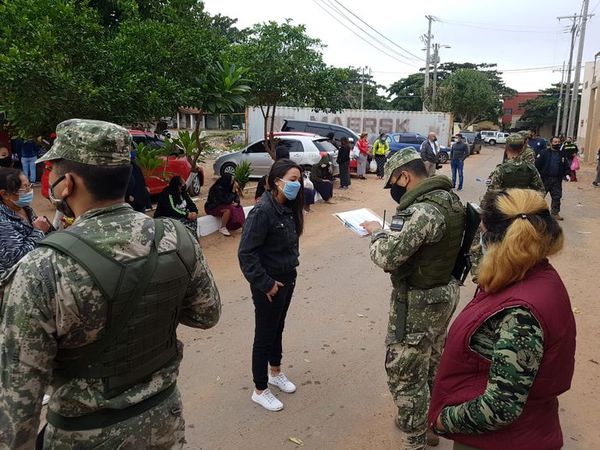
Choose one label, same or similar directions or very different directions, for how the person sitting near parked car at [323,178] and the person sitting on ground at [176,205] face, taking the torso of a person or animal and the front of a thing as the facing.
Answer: same or similar directions

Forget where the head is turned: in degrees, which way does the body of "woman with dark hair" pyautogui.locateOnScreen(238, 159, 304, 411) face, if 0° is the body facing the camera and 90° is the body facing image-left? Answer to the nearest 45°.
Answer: approximately 315°

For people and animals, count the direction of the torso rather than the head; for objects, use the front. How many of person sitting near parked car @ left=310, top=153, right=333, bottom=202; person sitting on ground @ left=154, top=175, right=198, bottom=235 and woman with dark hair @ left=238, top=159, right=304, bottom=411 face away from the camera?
0

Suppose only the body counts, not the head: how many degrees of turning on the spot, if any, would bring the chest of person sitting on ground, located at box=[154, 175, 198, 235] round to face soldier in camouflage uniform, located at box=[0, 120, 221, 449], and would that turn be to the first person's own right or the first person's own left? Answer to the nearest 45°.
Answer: approximately 45° to the first person's own right

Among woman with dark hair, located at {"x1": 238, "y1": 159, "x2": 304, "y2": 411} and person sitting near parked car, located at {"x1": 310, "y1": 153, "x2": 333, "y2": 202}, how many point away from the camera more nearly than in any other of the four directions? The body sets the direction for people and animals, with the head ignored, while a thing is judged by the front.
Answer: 0

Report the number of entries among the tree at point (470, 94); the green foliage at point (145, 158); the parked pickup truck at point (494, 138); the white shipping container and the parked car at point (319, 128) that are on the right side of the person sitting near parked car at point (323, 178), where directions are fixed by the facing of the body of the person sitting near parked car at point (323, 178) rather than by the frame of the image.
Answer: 1

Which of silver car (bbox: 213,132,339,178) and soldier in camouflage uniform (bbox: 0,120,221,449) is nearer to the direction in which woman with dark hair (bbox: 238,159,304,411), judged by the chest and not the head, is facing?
the soldier in camouflage uniform

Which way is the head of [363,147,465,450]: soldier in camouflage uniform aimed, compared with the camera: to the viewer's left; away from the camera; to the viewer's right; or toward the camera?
to the viewer's left

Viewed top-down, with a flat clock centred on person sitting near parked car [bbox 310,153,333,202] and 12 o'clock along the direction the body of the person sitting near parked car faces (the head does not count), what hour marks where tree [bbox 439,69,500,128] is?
The tree is roughly at 8 o'clock from the person sitting near parked car.

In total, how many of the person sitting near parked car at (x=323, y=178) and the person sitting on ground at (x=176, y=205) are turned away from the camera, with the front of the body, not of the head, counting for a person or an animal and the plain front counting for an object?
0

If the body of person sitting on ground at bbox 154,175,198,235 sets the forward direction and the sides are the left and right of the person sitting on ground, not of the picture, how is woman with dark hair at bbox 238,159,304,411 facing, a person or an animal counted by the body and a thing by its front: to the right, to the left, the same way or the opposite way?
the same way

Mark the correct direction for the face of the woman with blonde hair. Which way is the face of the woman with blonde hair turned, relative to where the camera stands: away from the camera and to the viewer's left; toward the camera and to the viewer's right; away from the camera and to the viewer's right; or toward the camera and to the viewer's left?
away from the camera and to the viewer's left

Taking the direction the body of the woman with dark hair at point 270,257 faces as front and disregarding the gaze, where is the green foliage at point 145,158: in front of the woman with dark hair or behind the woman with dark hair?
behind

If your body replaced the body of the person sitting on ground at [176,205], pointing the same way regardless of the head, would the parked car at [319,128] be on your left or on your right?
on your left
